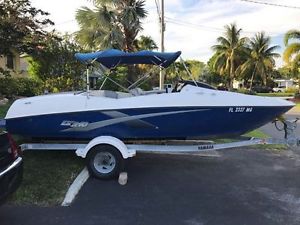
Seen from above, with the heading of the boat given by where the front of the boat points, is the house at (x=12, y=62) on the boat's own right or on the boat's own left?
on the boat's own left

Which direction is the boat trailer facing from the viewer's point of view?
to the viewer's right

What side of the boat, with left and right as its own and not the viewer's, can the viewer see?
right

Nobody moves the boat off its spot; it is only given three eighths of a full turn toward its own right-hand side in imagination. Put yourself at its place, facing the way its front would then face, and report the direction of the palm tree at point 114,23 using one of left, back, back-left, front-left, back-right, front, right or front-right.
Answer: back-right

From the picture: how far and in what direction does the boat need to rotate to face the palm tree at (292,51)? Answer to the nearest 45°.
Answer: approximately 45° to its left

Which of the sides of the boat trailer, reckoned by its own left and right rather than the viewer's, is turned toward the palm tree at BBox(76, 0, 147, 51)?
left

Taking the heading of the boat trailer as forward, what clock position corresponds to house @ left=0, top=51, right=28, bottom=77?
The house is roughly at 8 o'clock from the boat trailer.
